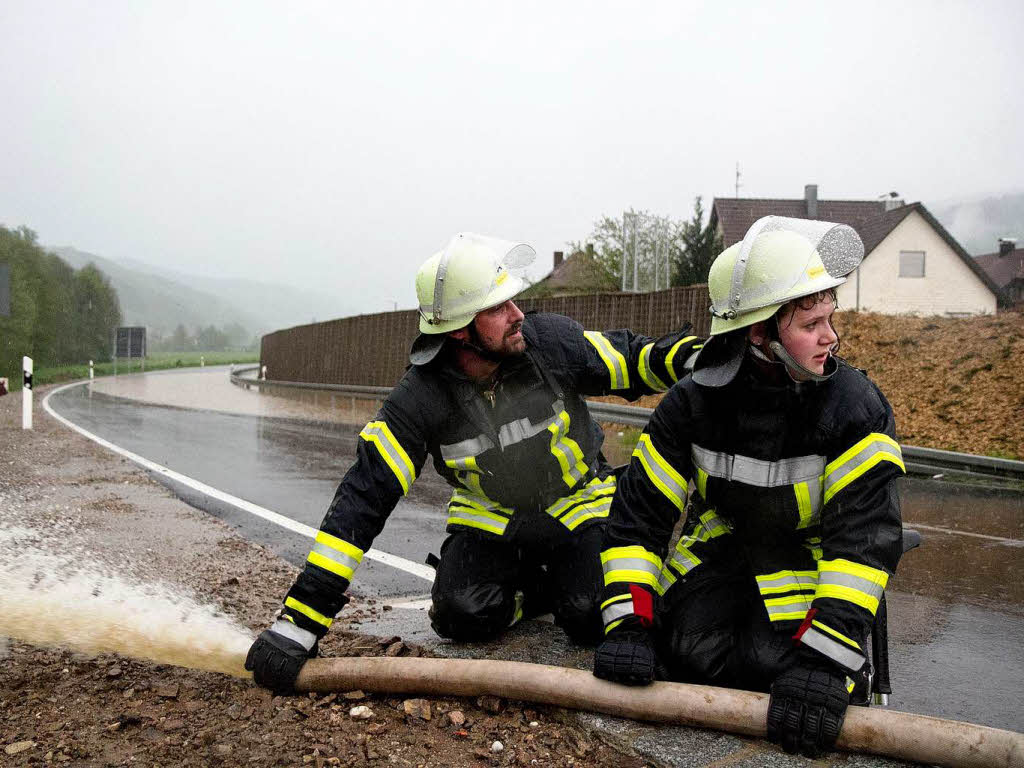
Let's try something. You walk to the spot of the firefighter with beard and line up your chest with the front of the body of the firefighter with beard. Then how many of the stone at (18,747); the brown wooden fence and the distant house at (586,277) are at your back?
2

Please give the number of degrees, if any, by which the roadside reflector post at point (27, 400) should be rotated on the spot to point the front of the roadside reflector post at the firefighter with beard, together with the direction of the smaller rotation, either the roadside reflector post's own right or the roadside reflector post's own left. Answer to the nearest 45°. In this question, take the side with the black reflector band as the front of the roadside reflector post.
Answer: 0° — it already faces them

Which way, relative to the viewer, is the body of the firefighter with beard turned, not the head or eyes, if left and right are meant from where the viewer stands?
facing the viewer

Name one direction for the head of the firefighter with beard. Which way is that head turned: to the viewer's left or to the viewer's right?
to the viewer's right

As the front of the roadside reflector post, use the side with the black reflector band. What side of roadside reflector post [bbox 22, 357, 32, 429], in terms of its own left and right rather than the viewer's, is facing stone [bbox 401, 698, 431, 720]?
front

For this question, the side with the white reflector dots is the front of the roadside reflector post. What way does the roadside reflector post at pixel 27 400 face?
toward the camera

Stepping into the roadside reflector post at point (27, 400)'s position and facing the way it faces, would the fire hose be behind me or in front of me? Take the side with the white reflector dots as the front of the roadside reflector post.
in front

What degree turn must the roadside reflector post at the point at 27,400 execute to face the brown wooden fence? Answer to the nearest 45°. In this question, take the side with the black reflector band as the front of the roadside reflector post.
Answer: approximately 135° to its left

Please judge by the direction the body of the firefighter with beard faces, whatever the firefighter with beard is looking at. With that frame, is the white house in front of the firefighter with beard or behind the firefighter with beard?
behind

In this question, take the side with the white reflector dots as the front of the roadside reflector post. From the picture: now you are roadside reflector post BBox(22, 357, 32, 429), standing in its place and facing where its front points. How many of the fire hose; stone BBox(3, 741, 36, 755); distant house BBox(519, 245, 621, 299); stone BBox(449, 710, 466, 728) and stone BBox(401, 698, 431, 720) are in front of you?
4

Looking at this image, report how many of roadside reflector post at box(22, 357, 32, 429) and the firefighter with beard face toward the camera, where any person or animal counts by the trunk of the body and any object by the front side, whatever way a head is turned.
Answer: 2

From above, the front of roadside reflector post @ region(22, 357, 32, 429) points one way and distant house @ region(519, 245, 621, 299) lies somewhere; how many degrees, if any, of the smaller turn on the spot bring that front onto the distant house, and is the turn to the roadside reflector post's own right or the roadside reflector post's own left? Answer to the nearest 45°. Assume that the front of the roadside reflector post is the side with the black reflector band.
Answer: approximately 135° to the roadside reflector post's own left

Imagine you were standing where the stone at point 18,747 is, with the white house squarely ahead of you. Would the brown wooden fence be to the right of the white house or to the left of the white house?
left

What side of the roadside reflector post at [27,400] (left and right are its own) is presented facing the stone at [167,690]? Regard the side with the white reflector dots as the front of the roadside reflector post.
front
